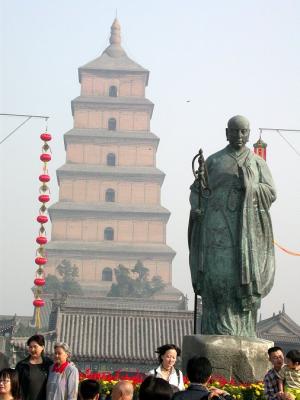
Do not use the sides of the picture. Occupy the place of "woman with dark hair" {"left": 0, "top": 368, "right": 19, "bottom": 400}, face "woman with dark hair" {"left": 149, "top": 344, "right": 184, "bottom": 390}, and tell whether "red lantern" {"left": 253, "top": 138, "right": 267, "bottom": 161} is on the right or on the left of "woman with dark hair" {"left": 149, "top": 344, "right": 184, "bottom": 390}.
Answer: left

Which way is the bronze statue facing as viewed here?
toward the camera

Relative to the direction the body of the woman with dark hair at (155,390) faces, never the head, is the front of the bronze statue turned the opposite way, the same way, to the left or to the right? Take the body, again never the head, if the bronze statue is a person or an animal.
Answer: the opposite way

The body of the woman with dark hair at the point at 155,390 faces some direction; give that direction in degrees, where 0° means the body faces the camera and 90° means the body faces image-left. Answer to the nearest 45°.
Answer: approximately 180°

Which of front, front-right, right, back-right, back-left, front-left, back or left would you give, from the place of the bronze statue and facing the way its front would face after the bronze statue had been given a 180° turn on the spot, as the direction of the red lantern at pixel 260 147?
front

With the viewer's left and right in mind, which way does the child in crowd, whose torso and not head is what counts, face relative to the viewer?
facing the viewer and to the left of the viewer

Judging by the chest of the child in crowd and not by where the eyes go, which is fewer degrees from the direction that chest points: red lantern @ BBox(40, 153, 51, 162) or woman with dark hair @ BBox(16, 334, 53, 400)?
the woman with dark hair

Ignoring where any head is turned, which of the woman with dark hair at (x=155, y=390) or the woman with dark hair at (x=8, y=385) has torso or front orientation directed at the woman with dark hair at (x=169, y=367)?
the woman with dark hair at (x=155, y=390)
